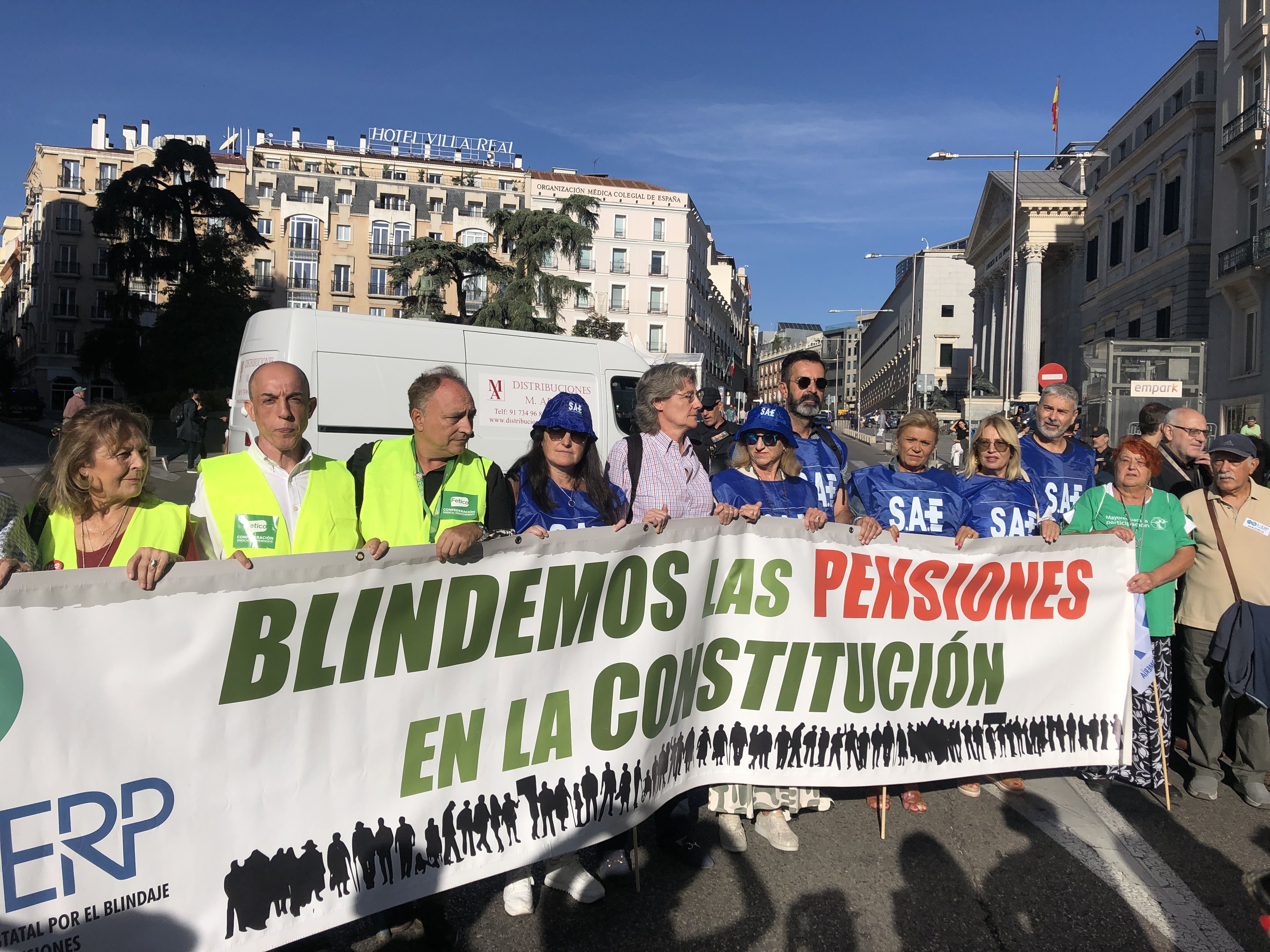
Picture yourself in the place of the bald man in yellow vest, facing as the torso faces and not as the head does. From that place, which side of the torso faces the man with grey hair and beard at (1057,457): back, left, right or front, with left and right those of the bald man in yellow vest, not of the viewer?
left

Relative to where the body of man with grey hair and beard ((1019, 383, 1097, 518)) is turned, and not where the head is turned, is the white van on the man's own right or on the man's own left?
on the man's own right

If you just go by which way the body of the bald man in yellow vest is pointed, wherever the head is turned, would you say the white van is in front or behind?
behind

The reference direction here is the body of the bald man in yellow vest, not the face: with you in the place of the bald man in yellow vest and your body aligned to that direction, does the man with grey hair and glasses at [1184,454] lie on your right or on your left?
on your left

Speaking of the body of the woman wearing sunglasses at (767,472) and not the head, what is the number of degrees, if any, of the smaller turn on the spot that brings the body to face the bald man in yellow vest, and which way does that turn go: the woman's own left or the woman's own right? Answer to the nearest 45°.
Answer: approximately 45° to the woman's own right

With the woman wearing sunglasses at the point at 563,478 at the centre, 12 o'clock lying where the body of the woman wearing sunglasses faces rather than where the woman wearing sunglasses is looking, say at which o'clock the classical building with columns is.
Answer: The classical building with columns is roughly at 7 o'clock from the woman wearing sunglasses.
